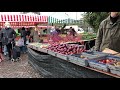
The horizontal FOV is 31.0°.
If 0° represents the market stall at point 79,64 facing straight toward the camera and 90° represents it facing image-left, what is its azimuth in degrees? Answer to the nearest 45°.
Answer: approximately 45°

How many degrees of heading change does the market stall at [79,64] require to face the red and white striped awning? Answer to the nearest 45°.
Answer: approximately 135° to its right

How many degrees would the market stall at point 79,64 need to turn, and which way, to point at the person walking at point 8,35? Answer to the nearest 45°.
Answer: approximately 90° to its right
